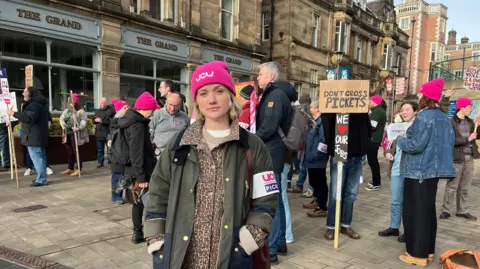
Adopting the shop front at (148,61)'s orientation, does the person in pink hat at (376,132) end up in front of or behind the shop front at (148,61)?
in front

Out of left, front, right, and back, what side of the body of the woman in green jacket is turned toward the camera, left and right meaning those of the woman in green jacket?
front

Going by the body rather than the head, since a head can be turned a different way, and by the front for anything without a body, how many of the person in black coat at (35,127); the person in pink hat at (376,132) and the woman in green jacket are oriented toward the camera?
1

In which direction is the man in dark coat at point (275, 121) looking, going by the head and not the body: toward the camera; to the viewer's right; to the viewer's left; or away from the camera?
to the viewer's left

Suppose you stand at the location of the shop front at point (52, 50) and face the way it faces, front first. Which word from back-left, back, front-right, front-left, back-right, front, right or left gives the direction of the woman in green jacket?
front-right

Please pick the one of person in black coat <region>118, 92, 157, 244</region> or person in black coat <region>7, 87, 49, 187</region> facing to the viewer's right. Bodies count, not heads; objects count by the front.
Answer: person in black coat <region>118, 92, 157, 244</region>

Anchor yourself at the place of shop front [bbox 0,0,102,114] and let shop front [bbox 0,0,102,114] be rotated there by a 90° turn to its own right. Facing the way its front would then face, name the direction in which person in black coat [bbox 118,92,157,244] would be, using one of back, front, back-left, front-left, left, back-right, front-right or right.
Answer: front-left

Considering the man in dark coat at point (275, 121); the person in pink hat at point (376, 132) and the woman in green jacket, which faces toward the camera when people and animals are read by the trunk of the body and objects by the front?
the woman in green jacket

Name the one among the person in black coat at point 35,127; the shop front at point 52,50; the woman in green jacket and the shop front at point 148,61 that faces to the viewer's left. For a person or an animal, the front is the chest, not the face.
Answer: the person in black coat

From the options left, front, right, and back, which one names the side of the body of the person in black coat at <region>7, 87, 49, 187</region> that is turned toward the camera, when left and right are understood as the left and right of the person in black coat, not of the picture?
left

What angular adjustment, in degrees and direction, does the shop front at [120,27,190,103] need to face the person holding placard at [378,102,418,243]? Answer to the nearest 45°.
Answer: approximately 45° to its right
